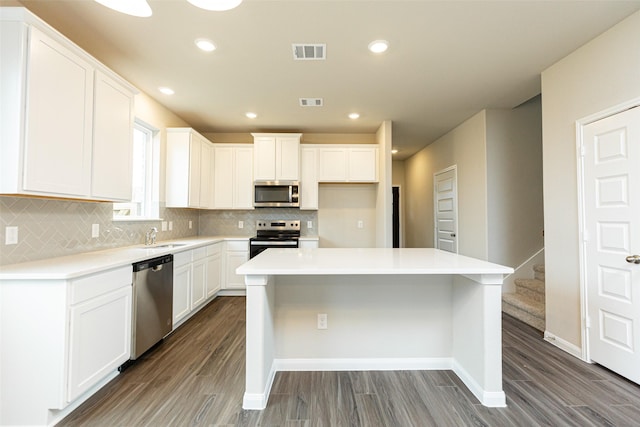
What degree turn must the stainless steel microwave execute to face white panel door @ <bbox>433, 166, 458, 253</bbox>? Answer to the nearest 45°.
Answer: approximately 90° to its left

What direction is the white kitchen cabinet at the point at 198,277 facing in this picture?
to the viewer's right

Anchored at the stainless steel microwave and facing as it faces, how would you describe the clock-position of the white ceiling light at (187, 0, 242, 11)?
The white ceiling light is roughly at 12 o'clock from the stainless steel microwave.

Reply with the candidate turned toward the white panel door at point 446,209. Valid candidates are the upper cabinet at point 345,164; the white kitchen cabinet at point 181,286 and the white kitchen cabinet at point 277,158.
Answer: the white kitchen cabinet at point 181,286

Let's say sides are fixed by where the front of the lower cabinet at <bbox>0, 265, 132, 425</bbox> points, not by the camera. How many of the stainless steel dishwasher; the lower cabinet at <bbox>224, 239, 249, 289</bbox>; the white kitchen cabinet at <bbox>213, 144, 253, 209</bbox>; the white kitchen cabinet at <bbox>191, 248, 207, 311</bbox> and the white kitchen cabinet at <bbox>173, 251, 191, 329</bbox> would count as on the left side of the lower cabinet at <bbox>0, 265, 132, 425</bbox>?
5

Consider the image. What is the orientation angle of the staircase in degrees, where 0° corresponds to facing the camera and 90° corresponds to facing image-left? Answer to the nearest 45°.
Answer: approximately 45°

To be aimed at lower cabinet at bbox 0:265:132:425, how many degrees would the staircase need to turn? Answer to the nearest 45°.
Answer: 0° — it already faces it

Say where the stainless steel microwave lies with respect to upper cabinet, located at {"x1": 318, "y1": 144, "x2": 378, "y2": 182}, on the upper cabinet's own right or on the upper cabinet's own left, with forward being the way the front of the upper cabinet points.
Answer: on the upper cabinet's own right
